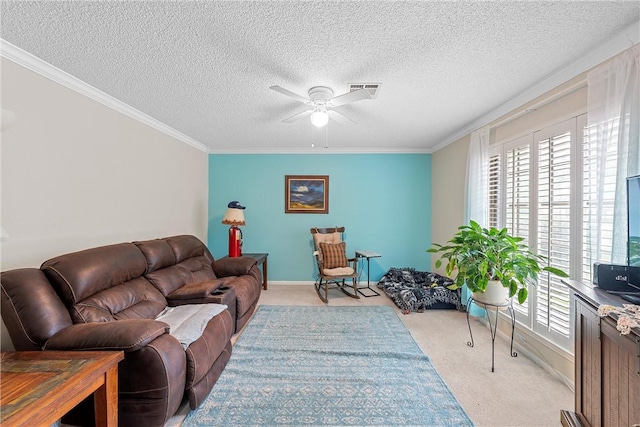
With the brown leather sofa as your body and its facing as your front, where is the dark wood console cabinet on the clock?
The dark wood console cabinet is roughly at 12 o'clock from the brown leather sofa.

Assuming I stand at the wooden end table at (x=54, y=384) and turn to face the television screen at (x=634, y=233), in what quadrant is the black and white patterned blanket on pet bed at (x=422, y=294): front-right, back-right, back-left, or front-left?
front-left

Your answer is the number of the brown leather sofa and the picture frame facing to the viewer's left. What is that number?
0

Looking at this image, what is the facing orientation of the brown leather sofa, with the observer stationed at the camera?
facing the viewer and to the right of the viewer

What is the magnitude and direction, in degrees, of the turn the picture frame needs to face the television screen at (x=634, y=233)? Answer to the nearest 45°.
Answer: approximately 45° to its left

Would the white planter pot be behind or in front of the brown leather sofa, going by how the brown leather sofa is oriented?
in front

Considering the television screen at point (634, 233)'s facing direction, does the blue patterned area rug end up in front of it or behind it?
in front

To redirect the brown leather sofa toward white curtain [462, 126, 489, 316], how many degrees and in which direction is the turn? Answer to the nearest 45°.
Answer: approximately 45° to its left

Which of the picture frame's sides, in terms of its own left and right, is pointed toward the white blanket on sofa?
front

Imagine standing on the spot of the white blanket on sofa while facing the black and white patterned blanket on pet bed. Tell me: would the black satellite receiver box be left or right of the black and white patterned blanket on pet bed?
right

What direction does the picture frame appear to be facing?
toward the camera

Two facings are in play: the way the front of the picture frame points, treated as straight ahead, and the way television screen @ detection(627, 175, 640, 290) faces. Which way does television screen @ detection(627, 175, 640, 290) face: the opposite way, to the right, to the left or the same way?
to the right

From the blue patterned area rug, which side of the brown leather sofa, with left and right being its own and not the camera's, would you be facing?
front

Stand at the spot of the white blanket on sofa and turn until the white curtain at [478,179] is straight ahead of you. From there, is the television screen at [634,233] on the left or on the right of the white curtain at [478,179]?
right

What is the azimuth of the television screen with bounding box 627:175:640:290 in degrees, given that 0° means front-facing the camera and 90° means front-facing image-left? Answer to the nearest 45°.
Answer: approximately 45°
